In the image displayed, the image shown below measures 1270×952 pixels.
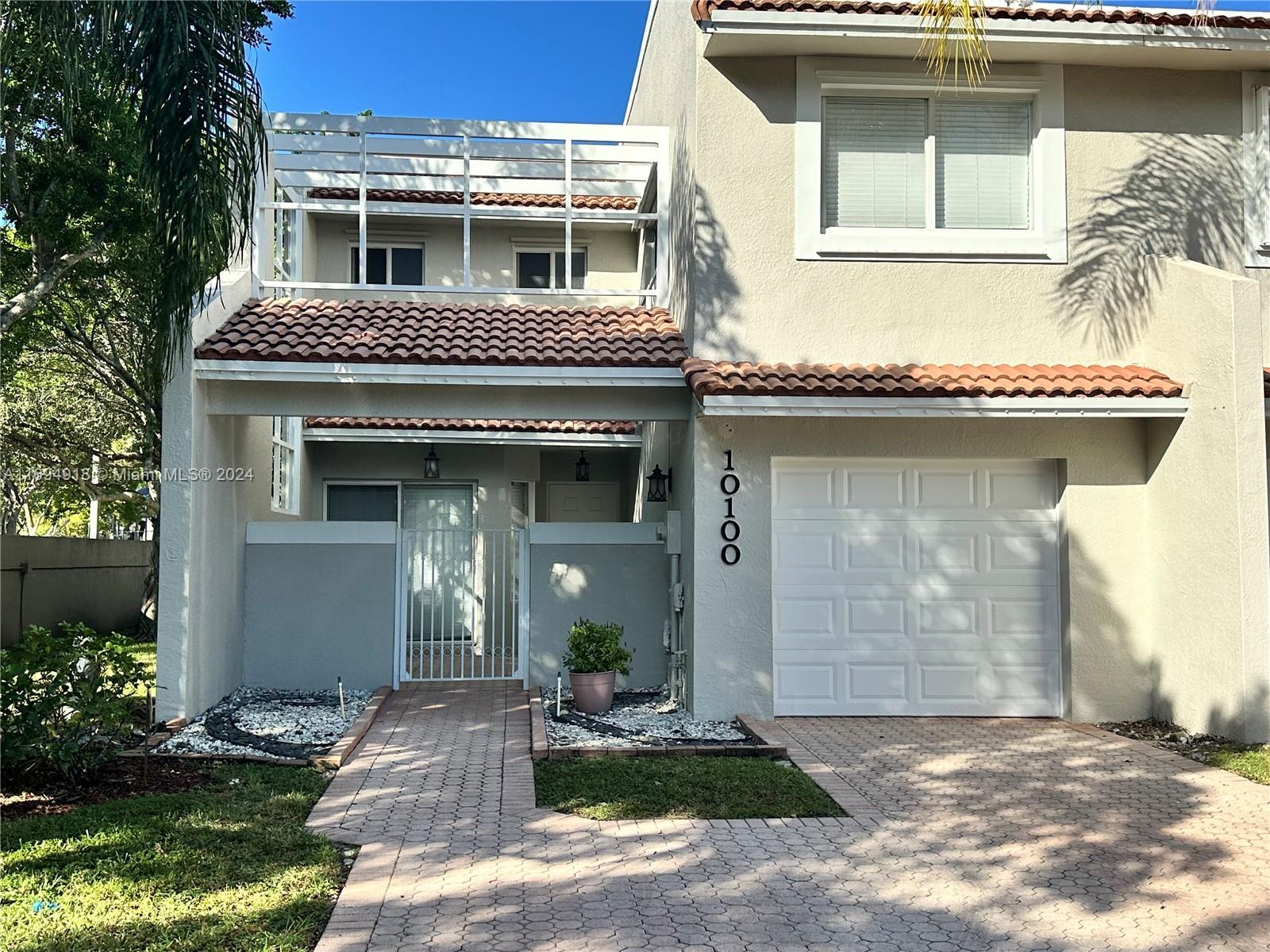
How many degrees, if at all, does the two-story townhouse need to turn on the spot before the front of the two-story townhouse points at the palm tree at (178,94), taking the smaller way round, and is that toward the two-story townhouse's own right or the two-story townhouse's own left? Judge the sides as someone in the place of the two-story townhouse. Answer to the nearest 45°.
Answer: approximately 45° to the two-story townhouse's own right

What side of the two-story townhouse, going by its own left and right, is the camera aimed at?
front

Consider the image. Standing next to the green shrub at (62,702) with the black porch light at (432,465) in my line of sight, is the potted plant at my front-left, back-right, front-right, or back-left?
front-right

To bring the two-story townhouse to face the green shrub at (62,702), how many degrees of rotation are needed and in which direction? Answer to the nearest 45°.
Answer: approximately 45° to its right
